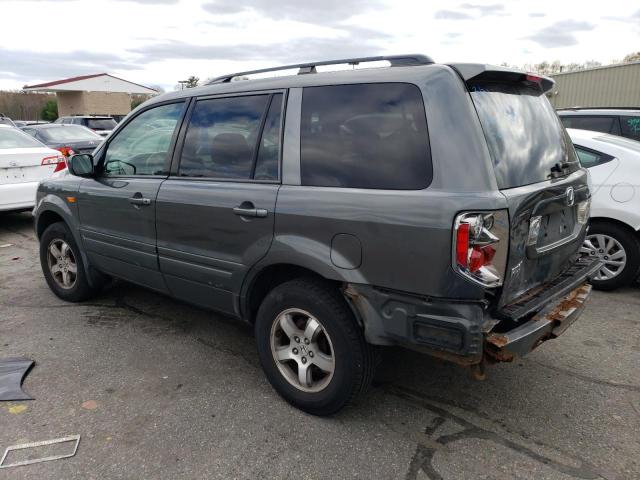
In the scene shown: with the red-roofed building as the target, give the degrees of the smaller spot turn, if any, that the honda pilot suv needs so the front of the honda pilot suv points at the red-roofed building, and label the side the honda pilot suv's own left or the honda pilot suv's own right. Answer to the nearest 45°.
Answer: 0° — it already faces it

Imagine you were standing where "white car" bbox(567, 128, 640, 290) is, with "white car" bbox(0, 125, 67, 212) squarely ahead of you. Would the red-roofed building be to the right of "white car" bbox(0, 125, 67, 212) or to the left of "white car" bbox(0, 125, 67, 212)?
right

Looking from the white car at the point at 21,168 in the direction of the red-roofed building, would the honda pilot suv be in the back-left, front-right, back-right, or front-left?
back-right

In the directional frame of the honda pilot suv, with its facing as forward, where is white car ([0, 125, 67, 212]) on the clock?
The white car is roughly at 12 o'clock from the honda pilot suv.

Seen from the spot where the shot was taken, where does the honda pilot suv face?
facing away from the viewer and to the left of the viewer

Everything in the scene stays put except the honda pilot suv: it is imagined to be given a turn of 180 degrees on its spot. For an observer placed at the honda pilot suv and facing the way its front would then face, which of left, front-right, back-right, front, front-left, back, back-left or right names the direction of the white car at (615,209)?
left
